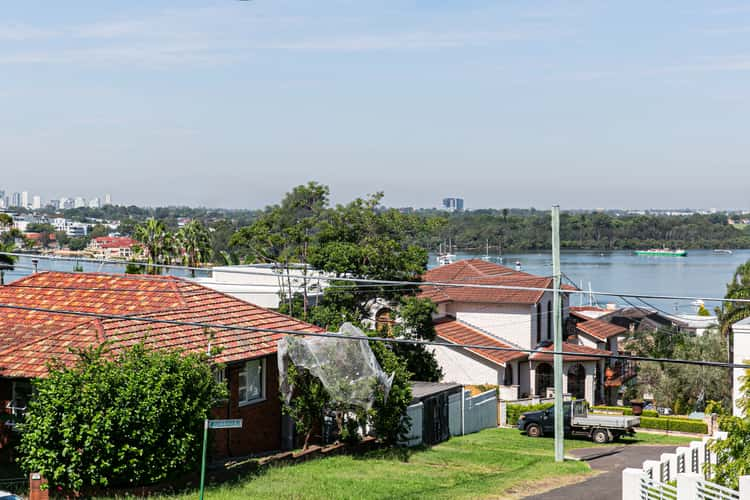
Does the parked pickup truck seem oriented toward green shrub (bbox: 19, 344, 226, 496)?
no

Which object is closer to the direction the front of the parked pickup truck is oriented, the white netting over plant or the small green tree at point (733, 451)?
the white netting over plant

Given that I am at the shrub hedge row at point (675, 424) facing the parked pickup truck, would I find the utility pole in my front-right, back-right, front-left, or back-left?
front-left

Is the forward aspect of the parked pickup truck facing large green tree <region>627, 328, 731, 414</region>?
no

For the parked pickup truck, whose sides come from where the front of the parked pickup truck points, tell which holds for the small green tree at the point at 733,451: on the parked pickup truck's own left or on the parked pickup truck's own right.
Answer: on the parked pickup truck's own left

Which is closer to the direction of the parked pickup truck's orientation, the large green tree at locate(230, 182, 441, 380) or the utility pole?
the large green tree

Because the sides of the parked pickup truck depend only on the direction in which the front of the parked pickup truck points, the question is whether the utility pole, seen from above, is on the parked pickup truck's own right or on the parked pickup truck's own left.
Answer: on the parked pickup truck's own left

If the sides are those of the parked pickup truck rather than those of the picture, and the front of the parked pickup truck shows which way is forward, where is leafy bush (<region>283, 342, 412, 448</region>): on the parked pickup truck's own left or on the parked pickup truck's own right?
on the parked pickup truck's own left

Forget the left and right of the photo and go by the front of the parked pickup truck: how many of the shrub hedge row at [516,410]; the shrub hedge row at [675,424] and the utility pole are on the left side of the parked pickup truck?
1

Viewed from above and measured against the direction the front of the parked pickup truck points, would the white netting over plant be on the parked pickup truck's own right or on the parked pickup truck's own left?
on the parked pickup truck's own left

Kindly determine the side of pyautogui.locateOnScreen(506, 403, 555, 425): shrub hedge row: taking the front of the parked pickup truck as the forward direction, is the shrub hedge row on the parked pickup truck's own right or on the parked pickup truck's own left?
on the parked pickup truck's own right

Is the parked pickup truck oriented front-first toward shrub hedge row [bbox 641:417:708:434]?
no

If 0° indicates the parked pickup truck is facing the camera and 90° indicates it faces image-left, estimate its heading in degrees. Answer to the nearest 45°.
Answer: approximately 90°
